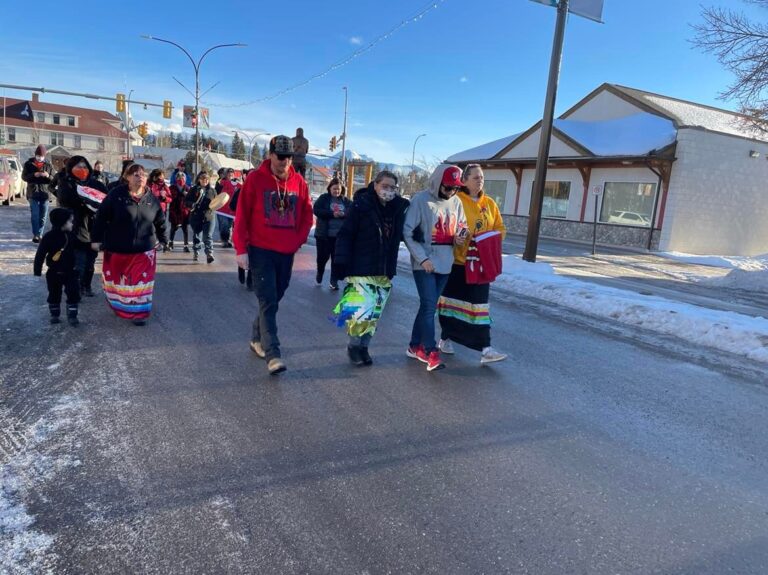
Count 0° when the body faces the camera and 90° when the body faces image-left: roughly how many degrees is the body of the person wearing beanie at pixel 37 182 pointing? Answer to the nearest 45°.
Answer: approximately 0°

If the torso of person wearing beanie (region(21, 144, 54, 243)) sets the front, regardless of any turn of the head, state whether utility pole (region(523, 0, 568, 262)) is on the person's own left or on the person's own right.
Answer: on the person's own left

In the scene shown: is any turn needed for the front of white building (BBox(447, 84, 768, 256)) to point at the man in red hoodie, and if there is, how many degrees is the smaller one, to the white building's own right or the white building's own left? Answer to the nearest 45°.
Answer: approximately 45° to the white building's own left

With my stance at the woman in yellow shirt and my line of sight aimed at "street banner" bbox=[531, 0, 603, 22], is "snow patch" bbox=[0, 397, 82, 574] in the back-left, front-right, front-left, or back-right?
back-left

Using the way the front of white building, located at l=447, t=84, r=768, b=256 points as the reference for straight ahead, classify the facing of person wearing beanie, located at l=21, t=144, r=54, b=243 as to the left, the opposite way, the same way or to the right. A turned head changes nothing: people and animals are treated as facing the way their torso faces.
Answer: to the left

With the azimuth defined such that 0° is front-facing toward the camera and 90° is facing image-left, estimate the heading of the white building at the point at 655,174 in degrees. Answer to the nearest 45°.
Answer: approximately 45°
